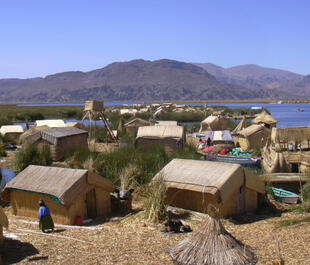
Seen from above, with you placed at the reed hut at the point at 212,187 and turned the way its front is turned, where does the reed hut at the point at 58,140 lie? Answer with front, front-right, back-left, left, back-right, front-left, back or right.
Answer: back

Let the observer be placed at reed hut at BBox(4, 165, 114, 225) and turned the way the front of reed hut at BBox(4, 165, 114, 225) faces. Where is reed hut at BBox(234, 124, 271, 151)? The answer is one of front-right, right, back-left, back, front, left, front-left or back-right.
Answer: left

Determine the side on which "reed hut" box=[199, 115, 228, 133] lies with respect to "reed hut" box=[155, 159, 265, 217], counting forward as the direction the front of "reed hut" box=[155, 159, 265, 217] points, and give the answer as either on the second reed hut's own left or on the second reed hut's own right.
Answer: on the second reed hut's own left

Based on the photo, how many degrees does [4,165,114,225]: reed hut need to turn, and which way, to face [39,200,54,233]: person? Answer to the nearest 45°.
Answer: approximately 45° to its right

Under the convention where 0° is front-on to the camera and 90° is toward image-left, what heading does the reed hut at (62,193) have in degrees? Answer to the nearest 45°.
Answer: approximately 315°

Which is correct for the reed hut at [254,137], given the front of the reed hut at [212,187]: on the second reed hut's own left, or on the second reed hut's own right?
on the second reed hut's own left

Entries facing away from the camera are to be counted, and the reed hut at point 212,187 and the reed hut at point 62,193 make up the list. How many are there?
0

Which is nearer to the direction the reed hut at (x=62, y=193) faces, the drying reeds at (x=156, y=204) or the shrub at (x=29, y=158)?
the drying reeds

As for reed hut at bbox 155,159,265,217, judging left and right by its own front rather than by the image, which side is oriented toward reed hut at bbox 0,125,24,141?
back

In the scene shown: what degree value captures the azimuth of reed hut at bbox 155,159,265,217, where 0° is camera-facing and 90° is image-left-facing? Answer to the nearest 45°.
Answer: approximately 315°

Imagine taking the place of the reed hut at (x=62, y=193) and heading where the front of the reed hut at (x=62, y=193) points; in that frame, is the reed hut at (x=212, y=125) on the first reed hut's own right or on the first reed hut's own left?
on the first reed hut's own left
